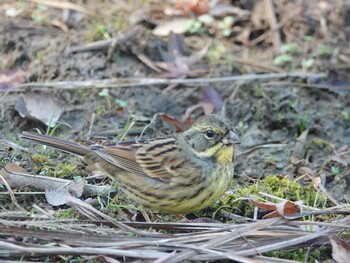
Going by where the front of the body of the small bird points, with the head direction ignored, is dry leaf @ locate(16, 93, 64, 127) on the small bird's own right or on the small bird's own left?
on the small bird's own left

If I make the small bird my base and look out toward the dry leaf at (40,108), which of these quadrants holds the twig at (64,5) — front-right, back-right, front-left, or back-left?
front-right

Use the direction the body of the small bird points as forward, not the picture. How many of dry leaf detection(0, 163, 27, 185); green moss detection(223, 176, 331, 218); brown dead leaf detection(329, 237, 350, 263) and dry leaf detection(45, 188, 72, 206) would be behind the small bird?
2

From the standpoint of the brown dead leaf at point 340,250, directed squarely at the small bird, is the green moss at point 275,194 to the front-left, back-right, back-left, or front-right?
front-right

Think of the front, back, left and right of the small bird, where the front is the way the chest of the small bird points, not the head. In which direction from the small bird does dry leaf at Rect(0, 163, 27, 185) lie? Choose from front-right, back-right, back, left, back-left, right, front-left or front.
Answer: back

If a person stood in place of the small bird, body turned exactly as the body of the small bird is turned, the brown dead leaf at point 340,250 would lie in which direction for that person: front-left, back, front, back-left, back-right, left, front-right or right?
front-right

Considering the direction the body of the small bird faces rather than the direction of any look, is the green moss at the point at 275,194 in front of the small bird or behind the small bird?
in front

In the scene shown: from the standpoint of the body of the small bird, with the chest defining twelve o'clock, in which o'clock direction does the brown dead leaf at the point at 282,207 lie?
The brown dead leaf is roughly at 1 o'clock from the small bird.

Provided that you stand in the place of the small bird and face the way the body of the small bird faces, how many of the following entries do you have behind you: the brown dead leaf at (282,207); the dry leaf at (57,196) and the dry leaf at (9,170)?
2

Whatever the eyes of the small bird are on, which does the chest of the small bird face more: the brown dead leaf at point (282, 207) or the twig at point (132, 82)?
the brown dead leaf

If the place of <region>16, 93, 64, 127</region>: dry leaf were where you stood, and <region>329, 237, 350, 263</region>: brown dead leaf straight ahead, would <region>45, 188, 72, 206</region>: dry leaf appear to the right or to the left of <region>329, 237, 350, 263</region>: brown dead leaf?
right

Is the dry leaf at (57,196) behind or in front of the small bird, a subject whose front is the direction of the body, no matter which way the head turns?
behind

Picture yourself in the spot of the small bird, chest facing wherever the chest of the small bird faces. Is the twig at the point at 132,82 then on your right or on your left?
on your left

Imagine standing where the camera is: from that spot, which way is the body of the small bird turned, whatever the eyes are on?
to the viewer's right
